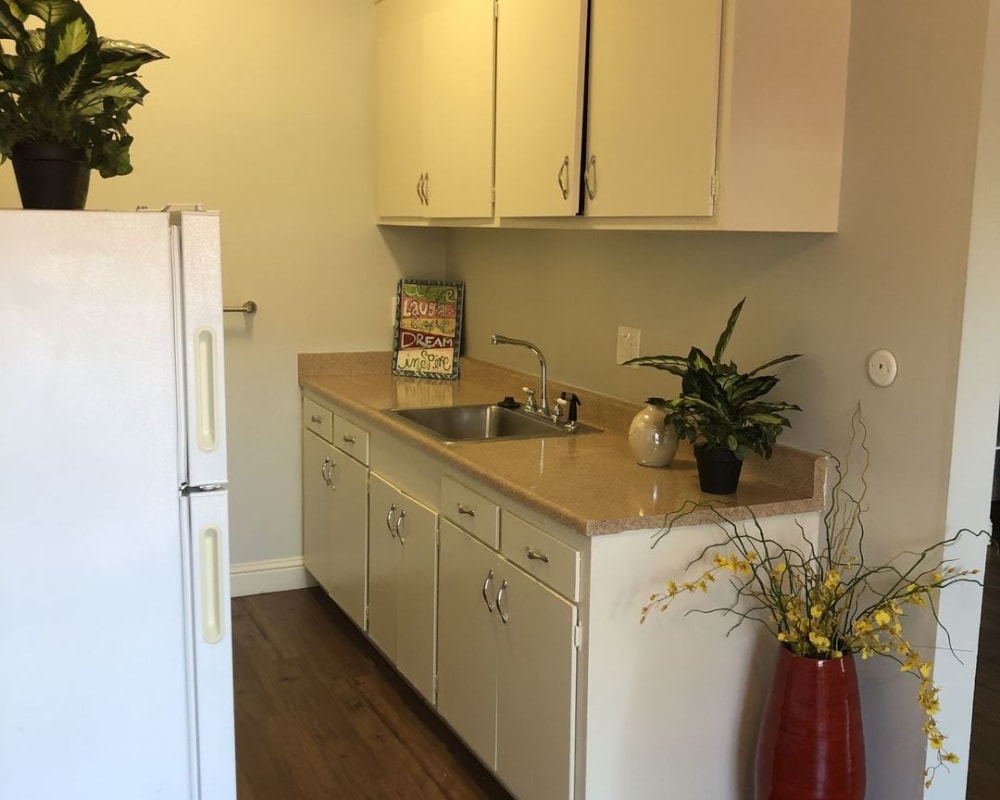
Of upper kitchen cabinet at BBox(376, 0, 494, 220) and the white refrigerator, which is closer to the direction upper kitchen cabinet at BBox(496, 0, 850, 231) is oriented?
the white refrigerator

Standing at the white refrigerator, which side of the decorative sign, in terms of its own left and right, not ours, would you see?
front

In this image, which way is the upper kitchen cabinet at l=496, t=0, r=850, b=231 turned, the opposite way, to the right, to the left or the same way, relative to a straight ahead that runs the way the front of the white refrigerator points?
the opposite way

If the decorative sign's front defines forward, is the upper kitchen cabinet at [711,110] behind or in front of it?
in front

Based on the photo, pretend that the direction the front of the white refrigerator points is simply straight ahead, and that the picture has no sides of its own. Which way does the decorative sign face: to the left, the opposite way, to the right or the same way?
to the right

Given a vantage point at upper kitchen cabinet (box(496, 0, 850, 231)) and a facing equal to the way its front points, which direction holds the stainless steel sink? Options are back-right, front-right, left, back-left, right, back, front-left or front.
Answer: right

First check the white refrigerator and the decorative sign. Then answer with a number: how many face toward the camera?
1

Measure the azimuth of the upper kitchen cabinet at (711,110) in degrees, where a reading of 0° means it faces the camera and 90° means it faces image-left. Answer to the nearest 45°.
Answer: approximately 45°

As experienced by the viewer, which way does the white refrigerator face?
facing to the right of the viewer

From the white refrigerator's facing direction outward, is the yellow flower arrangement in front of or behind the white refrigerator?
in front
